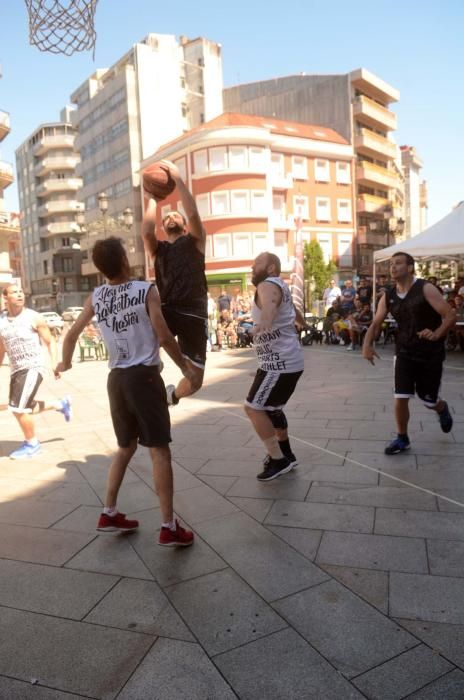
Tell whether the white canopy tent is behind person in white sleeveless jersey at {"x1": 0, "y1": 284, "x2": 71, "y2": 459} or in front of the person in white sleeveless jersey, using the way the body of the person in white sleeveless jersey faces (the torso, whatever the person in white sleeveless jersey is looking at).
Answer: behind

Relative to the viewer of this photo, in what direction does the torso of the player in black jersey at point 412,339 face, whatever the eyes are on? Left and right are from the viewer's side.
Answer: facing the viewer and to the left of the viewer

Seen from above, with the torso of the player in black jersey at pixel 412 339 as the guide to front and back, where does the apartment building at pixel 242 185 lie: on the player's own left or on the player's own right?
on the player's own right

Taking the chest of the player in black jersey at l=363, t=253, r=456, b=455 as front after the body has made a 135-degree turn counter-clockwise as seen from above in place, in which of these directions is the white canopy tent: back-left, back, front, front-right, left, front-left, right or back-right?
left

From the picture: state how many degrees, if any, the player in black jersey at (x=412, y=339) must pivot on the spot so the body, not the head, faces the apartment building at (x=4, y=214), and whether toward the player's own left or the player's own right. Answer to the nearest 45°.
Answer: approximately 90° to the player's own right
